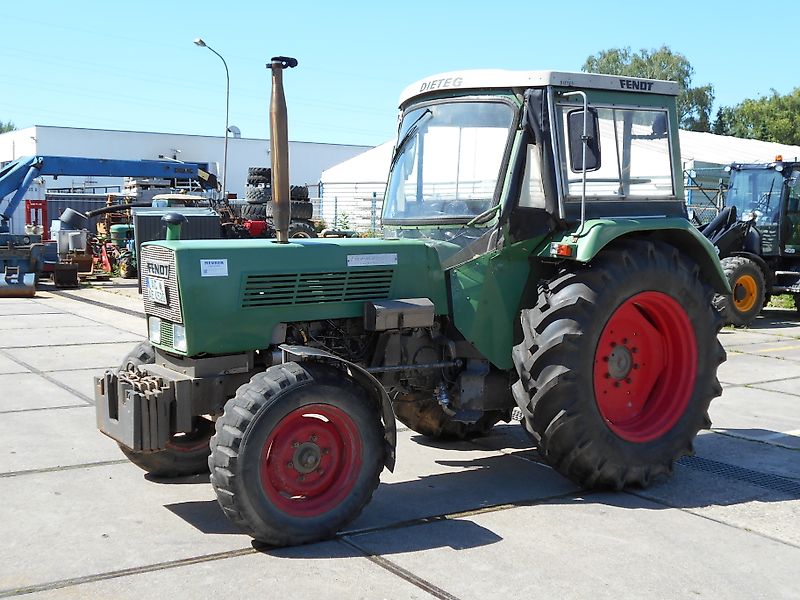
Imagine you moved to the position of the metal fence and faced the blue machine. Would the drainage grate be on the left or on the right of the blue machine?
left

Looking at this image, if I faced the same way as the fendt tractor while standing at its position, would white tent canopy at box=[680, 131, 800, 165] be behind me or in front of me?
behind

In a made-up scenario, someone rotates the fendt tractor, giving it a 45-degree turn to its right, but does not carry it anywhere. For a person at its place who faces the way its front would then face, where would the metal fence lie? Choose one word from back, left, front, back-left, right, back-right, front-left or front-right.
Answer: right

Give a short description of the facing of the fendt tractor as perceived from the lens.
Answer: facing the viewer and to the left of the viewer

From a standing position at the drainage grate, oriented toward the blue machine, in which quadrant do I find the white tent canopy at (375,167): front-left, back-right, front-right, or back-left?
front-right

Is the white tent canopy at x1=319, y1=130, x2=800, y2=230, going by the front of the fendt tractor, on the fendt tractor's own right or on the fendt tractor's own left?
on the fendt tractor's own right

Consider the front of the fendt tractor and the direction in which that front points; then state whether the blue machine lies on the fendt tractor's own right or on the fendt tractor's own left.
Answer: on the fendt tractor's own right
